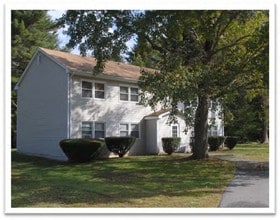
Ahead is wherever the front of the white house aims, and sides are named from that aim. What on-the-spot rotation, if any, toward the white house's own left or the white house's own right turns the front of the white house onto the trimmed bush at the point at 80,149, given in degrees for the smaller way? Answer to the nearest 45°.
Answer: approximately 45° to the white house's own right

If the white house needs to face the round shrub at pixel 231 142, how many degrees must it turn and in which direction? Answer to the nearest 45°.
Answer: approximately 90° to its left

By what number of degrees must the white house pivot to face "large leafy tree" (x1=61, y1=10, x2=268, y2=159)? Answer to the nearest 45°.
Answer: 0° — it already faces it

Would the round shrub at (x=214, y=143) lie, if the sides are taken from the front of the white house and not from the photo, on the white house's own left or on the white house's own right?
on the white house's own left

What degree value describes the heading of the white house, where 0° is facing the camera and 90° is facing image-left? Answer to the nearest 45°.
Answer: approximately 315°
